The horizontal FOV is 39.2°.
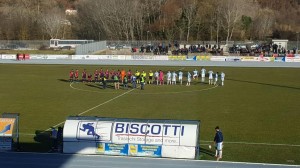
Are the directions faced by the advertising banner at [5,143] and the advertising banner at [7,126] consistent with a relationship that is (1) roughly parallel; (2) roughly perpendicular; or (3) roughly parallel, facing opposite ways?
roughly parallel

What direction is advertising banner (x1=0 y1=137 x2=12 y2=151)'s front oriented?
toward the camera

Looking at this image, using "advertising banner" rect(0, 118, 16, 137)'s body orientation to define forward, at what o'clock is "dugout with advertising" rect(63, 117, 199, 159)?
The dugout with advertising is roughly at 10 o'clock from the advertising banner.

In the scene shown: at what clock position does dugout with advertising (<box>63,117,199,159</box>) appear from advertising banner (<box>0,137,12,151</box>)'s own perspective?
The dugout with advertising is roughly at 10 o'clock from the advertising banner.
